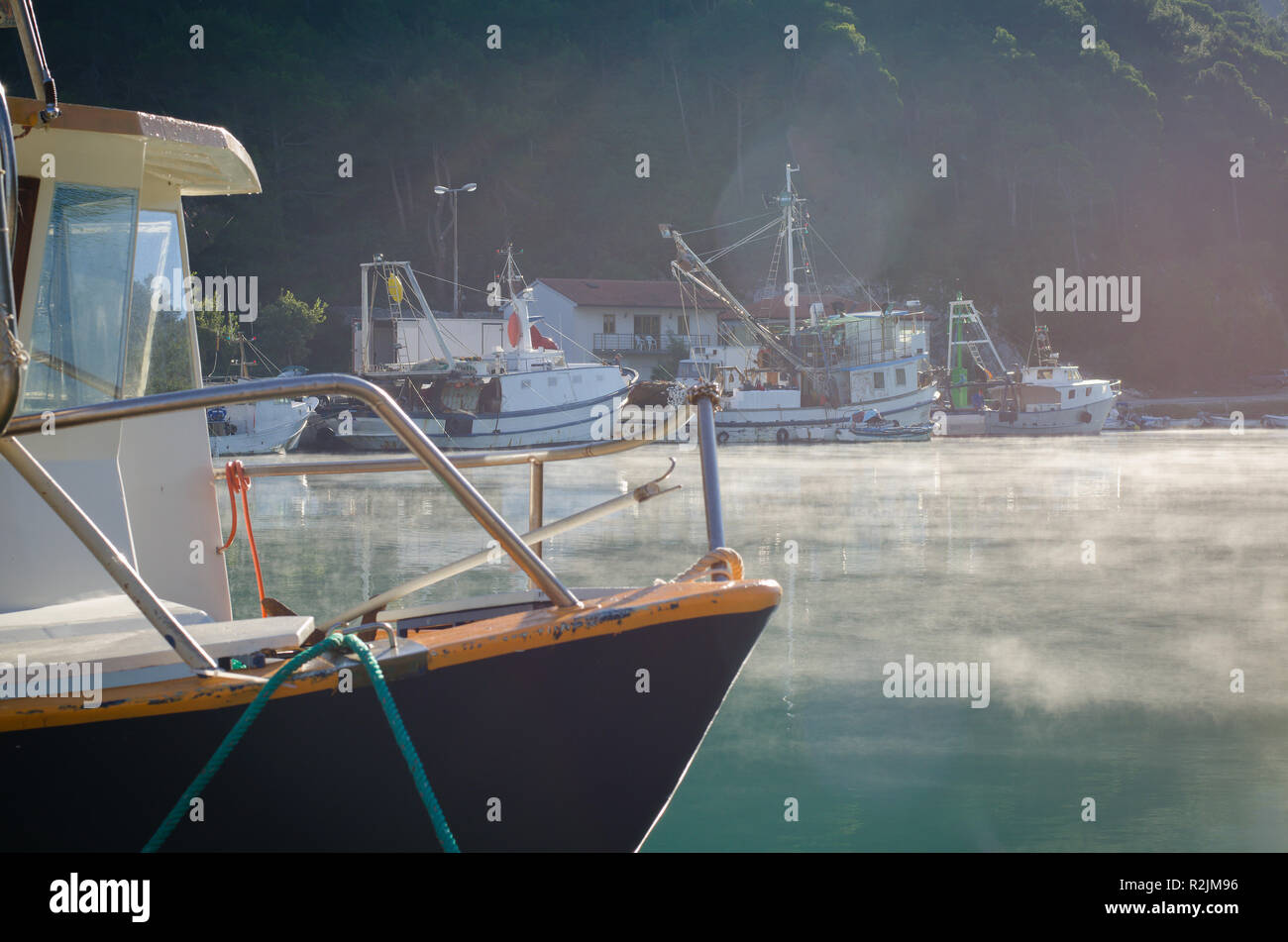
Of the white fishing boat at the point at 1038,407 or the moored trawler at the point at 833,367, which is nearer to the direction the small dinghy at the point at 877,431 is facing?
the white fishing boat

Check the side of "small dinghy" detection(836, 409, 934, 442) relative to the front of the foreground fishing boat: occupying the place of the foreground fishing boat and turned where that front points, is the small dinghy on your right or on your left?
on your left

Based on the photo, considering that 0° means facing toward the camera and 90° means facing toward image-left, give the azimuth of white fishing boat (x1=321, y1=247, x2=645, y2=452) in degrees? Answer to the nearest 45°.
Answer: approximately 270°

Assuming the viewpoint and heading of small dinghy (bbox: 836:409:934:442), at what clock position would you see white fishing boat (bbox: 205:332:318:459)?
The white fishing boat is roughly at 5 o'clock from the small dinghy.

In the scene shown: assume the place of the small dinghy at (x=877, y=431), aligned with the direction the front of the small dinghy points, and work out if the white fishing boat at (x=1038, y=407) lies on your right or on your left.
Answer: on your left

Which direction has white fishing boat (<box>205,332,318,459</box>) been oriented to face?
to the viewer's right

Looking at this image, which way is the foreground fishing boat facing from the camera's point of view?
to the viewer's right

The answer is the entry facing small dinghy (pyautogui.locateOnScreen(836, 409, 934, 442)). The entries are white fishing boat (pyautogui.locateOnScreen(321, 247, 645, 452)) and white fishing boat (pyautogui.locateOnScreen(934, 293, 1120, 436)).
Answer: white fishing boat (pyautogui.locateOnScreen(321, 247, 645, 452))

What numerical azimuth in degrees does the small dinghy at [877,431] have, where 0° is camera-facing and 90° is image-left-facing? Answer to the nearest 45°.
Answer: approximately 270°

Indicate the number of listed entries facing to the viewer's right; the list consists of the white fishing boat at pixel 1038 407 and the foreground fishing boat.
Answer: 2
